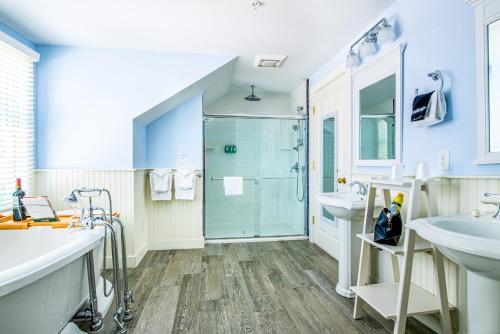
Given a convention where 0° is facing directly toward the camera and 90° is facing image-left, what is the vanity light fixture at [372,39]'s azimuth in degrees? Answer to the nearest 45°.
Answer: approximately 45°

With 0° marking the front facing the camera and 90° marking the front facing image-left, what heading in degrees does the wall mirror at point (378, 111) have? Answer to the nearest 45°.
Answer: approximately 45°

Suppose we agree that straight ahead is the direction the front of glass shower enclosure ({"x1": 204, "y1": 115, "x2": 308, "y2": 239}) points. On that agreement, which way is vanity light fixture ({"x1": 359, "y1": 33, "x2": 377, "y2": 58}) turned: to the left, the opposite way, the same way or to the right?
to the right

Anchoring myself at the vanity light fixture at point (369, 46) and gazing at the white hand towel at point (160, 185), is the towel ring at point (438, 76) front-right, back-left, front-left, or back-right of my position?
back-left

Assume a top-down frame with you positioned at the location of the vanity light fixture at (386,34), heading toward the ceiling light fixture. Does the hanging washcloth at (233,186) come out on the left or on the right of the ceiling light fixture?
right

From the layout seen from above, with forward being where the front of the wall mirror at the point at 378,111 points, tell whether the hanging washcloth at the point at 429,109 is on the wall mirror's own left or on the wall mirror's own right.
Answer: on the wall mirror's own left

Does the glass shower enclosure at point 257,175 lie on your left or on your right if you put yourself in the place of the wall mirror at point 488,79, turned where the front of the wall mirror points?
on your right

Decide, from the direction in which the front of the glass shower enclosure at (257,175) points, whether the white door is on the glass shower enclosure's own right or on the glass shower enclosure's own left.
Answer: on the glass shower enclosure's own left
